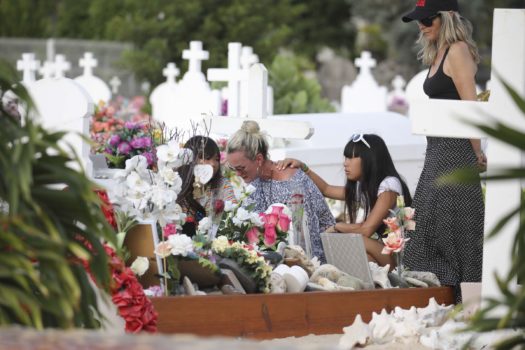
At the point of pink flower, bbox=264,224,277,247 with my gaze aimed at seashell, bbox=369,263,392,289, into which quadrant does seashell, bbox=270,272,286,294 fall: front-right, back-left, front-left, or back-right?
front-right

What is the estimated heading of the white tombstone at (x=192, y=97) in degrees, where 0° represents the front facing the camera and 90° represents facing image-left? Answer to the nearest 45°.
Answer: approximately 0°

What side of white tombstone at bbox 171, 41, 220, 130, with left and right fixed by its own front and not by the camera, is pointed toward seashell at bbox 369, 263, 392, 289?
front

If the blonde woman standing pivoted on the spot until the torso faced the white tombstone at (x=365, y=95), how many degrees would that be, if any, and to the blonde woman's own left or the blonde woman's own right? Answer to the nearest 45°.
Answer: approximately 90° to the blonde woman's own right

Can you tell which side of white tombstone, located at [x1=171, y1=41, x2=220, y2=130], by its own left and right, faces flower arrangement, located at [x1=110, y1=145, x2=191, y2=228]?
front

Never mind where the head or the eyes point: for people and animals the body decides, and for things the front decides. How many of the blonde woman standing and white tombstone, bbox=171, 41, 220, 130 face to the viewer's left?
1

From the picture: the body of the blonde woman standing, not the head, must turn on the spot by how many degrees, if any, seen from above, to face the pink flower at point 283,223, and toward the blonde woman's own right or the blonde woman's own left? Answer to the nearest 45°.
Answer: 0° — they already face it

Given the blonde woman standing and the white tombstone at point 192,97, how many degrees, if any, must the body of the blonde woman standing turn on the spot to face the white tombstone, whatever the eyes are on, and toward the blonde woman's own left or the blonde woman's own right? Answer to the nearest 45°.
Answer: approximately 45° to the blonde woman's own right

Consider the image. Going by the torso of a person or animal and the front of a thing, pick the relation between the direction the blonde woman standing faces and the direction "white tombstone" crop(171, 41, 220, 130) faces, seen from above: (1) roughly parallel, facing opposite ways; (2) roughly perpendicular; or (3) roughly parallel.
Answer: roughly perpendicular

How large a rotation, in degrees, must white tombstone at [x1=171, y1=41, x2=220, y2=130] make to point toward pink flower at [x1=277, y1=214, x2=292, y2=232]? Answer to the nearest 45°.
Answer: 0° — it already faces it

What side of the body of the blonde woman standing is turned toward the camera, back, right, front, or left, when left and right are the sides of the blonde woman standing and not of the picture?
left

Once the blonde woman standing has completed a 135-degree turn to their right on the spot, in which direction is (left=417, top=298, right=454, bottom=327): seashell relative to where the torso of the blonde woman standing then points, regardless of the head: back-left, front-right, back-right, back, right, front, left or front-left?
back-right
